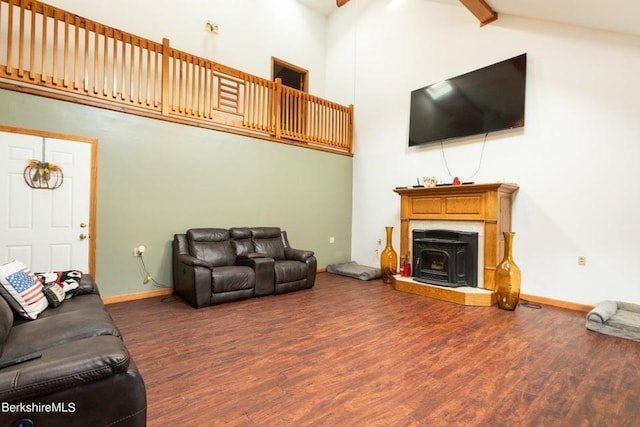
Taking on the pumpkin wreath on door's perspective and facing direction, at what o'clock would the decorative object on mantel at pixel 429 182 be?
The decorative object on mantel is roughly at 10 o'clock from the pumpkin wreath on door.

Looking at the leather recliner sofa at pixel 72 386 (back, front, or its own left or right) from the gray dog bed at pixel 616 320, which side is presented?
front

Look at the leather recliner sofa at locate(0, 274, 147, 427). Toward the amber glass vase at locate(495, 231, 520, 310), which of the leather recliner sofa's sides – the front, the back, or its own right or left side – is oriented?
front

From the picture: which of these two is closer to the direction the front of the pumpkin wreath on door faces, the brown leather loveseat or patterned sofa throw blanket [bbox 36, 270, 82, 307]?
the patterned sofa throw blanket

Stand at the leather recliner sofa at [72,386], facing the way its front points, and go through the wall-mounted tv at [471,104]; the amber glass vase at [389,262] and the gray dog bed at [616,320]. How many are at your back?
0

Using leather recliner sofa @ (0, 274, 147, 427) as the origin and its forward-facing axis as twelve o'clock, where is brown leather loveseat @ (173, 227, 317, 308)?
The brown leather loveseat is roughly at 10 o'clock from the leather recliner sofa.

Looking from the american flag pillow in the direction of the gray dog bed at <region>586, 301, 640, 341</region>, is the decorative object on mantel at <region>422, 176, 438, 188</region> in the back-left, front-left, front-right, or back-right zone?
front-left

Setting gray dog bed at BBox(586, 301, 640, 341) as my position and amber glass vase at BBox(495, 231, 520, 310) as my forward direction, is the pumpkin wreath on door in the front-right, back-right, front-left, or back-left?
front-left

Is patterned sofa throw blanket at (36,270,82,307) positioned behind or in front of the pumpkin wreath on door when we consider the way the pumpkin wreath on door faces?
in front

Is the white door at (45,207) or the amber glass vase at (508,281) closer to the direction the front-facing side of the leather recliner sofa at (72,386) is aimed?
the amber glass vase

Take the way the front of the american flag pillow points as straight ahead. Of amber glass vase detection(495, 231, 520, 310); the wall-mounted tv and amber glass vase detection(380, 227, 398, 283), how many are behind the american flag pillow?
0

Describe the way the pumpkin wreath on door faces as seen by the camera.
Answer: facing the viewer

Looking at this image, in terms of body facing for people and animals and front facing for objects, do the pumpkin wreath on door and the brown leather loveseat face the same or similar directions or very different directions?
same or similar directions

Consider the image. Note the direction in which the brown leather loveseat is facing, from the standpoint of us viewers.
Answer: facing the viewer and to the right of the viewer

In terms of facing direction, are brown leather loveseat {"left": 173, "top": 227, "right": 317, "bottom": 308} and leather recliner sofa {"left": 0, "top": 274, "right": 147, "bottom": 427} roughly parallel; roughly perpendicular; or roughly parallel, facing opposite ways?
roughly perpendicular

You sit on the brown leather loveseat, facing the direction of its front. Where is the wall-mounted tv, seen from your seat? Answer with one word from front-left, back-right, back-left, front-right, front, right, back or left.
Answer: front-left

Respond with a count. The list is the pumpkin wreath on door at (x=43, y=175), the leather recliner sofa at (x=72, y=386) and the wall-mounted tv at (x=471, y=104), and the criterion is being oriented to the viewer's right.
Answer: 1
